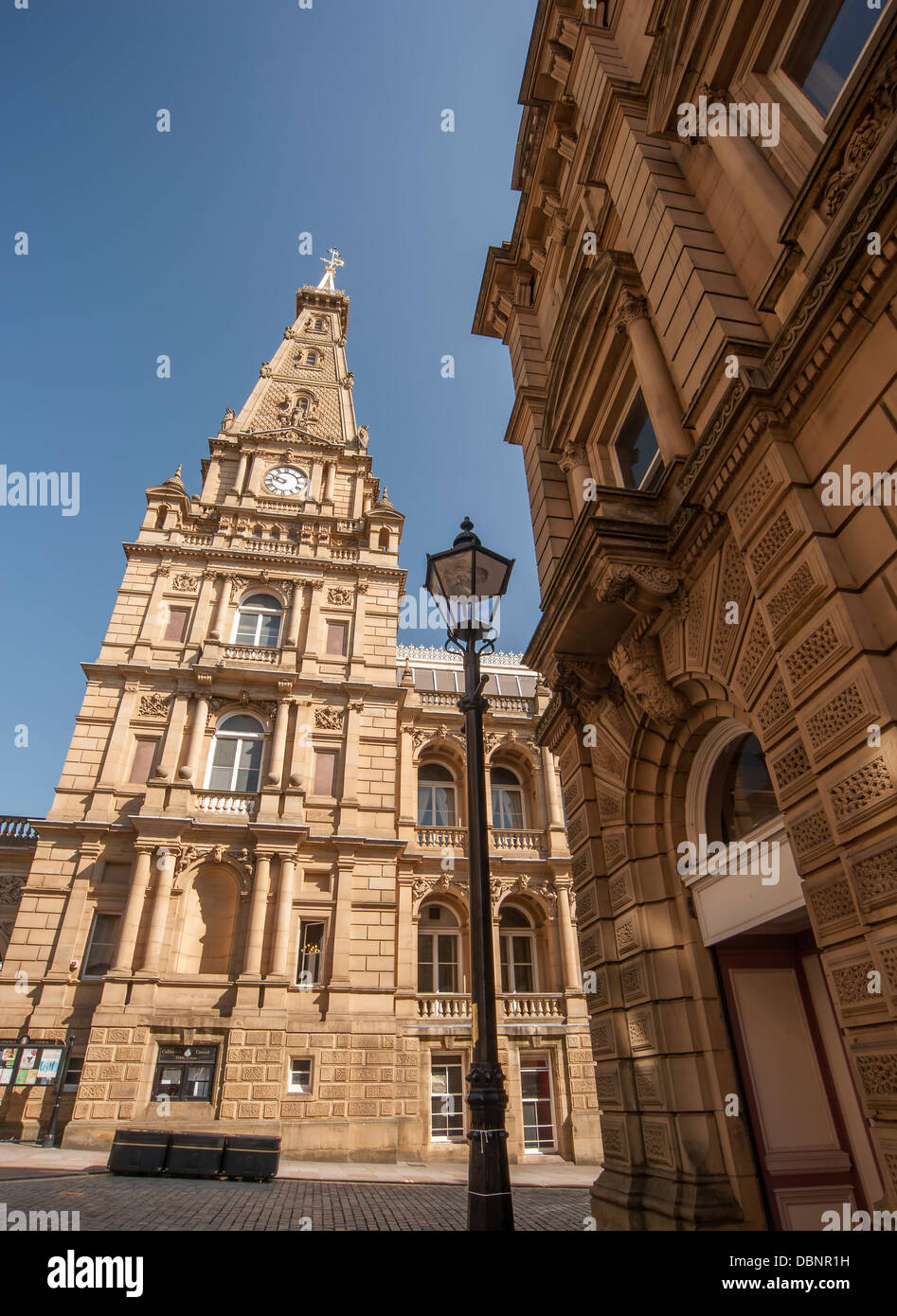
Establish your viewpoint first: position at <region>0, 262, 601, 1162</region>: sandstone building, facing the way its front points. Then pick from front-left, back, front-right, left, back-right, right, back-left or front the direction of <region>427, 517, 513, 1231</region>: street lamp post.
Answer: front

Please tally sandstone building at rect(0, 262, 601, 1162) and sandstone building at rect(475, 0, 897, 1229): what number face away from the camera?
0

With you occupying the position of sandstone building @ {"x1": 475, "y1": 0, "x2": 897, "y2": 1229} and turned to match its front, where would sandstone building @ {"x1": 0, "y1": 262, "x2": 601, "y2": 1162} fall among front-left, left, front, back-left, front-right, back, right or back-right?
right

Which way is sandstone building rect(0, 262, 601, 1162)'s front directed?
toward the camera

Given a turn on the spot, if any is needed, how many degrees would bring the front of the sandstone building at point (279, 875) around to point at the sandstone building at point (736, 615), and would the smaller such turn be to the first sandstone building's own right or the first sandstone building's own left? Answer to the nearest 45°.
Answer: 0° — it already faces it

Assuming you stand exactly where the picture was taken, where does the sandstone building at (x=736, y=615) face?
facing the viewer and to the left of the viewer

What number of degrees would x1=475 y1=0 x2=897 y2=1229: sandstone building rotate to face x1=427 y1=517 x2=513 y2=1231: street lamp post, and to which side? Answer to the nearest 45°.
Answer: approximately 45° to its right

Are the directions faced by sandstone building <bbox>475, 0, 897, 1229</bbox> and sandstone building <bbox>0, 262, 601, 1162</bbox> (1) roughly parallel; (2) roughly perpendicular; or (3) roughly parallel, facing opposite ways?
roughly perpendicular

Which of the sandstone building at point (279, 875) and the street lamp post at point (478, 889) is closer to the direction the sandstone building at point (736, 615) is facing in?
the street lamp post
